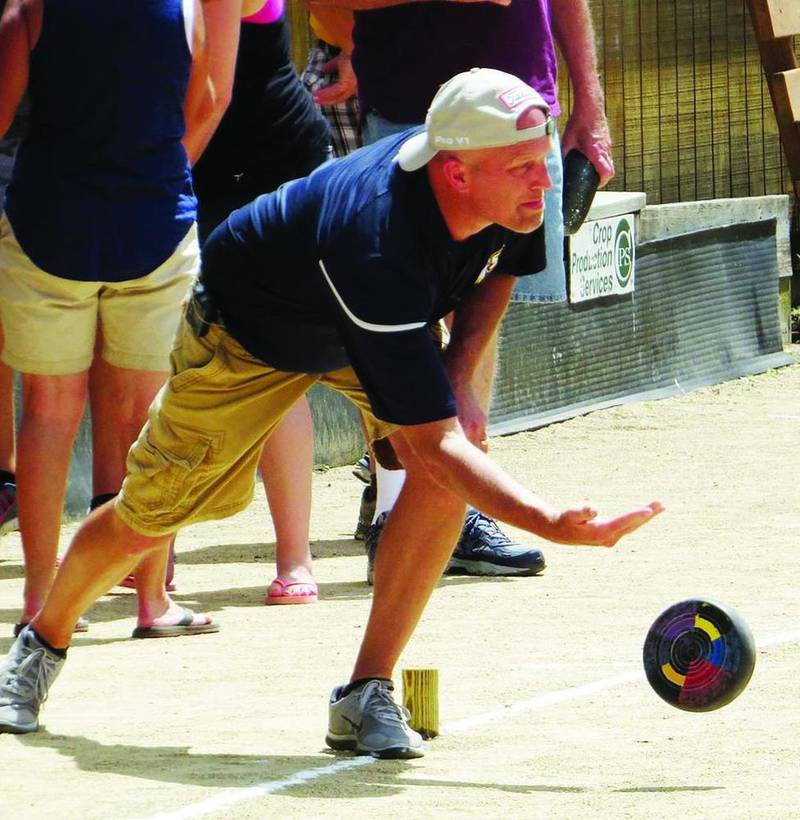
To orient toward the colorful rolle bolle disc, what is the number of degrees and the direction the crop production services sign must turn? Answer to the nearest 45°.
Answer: approximately 45° to its right

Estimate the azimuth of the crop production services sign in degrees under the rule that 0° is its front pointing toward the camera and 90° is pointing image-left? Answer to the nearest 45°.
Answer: approximately 315°

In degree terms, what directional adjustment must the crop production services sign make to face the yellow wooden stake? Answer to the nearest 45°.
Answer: approximately 45° to its right
